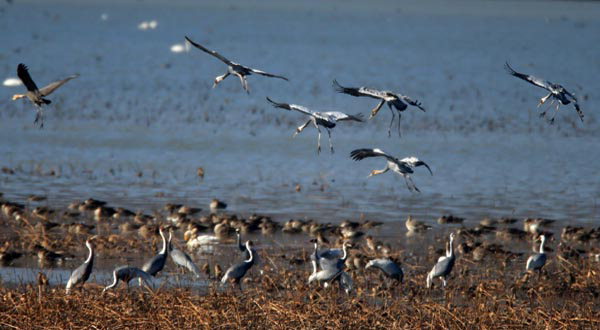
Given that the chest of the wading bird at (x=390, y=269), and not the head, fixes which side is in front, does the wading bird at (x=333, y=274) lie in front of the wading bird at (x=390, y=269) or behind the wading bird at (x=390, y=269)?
in front

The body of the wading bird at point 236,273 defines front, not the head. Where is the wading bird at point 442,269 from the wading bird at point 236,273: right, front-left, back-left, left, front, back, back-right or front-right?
front

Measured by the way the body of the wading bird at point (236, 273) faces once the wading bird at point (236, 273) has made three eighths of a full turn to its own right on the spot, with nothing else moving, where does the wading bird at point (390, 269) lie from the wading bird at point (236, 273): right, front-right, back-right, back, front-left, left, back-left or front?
back-left

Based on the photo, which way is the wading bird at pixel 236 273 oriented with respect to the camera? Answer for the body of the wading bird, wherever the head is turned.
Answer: to the viewer's right

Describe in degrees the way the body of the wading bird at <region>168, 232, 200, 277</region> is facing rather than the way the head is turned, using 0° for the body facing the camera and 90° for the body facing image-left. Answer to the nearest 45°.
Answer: approximately 90°

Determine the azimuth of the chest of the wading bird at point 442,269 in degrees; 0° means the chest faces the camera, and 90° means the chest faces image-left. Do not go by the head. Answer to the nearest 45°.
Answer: approximately 270°

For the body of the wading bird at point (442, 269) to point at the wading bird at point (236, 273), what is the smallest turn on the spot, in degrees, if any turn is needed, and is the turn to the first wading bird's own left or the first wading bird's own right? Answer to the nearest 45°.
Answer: approximately 180°

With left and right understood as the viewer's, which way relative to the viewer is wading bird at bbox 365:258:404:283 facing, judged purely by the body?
facing to the left of the viewer

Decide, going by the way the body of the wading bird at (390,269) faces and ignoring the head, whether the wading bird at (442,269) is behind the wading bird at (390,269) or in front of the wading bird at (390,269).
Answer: behind

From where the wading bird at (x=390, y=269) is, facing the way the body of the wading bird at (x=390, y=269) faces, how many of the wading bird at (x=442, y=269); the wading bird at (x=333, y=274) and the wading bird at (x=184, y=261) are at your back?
1
